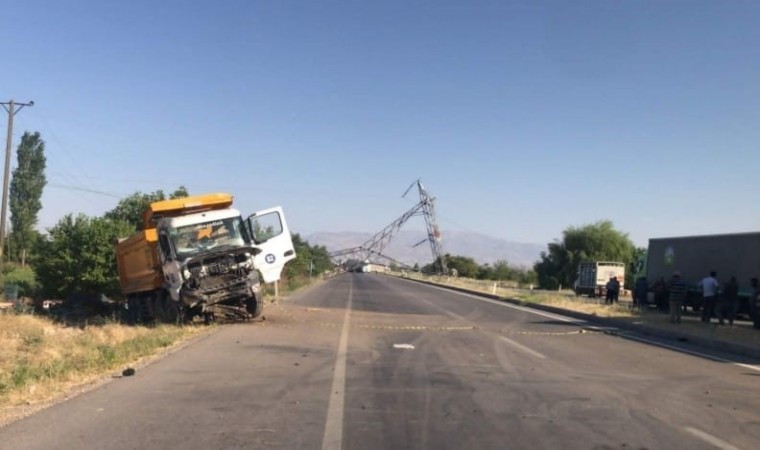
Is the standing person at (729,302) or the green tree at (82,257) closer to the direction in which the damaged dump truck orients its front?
the standing person

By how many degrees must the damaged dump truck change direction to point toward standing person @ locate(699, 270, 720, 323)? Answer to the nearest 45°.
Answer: approximately 45° to its left

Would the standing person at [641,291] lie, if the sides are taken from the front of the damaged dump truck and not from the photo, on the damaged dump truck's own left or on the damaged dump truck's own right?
on the damaged dump truck's own left

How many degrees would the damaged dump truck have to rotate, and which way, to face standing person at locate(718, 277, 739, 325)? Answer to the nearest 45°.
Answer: approximately 45° to its left

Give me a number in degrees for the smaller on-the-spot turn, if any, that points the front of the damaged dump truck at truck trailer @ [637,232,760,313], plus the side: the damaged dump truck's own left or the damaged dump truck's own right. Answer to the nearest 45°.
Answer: approximately 45° to the damaged dump truck's own left

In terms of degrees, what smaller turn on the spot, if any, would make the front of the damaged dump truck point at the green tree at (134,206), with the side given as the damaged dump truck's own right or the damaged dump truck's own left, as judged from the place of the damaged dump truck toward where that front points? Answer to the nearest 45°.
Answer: approximately 135° to the damaged dump truck's own left

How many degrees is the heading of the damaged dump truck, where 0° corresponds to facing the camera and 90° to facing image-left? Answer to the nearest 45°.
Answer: approximately 315°

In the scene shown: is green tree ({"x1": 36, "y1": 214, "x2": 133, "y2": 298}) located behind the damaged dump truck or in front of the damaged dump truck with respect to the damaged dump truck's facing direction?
behind

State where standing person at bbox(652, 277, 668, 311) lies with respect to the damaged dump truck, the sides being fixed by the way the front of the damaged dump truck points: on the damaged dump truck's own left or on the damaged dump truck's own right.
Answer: on the damaged dump truck's own left
